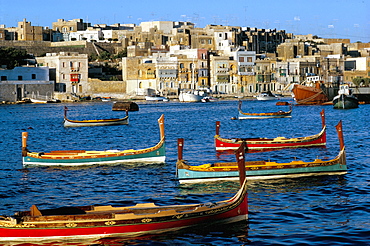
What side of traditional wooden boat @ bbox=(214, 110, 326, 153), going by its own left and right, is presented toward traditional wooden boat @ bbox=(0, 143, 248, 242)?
right

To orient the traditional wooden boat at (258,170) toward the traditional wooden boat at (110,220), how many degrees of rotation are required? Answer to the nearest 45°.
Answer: approximately 135° to its right

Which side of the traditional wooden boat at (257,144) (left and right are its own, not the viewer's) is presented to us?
right

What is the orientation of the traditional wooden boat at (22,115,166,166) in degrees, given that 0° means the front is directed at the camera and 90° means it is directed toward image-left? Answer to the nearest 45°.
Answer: approximately 270°

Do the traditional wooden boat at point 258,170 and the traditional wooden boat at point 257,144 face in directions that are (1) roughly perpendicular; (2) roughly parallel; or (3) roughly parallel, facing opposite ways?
roughly parallel

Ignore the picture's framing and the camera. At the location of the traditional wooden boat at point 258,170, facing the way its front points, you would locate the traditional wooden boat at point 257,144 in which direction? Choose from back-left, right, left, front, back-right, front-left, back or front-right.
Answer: left

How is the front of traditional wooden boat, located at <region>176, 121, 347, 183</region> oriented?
to the viewer's right

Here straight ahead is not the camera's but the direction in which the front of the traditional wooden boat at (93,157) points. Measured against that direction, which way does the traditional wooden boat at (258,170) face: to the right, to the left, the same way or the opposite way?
the same way

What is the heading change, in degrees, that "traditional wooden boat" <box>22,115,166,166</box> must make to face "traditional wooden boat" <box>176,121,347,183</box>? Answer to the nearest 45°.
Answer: approximately 45° to its right

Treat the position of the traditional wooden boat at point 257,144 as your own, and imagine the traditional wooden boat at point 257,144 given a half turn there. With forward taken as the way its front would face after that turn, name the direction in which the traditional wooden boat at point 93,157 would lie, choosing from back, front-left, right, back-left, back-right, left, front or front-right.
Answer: front-left

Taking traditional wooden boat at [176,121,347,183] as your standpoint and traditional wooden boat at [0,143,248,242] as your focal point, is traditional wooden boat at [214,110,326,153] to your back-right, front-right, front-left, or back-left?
back-right

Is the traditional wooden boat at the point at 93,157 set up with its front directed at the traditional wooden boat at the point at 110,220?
no

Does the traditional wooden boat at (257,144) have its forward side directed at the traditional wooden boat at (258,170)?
no
